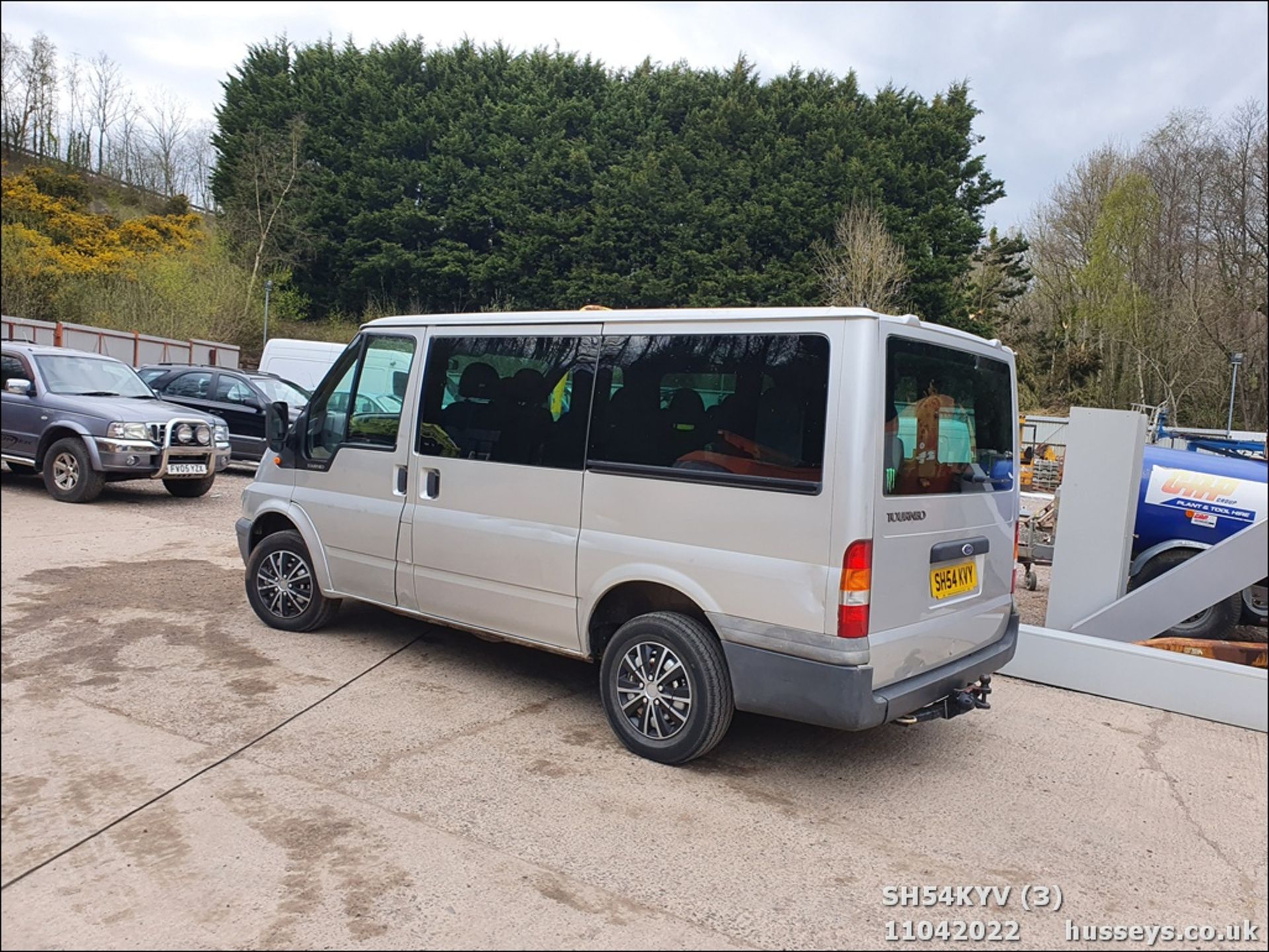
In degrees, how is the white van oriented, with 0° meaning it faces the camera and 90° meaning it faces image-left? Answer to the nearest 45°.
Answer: approximately 270°

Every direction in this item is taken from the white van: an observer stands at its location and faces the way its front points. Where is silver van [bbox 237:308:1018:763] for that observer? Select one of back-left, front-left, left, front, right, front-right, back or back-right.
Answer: right

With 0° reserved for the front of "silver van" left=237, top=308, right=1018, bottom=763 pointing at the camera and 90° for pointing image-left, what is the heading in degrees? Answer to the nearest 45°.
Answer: approximately 135°

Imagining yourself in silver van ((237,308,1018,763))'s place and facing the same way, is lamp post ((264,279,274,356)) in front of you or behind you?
in front

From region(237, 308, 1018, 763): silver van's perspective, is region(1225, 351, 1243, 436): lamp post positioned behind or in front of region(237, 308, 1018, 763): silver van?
behind

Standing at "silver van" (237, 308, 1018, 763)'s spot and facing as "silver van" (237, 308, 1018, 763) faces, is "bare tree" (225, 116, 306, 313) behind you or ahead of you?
ahead

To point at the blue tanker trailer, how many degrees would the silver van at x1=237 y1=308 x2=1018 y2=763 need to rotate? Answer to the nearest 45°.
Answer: approximately 90° to its right

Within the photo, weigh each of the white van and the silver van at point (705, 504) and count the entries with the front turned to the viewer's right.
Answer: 1
